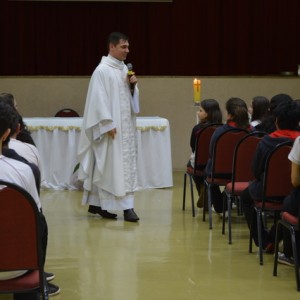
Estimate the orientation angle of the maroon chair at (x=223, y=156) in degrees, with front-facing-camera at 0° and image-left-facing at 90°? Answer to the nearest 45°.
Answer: approximately 135°

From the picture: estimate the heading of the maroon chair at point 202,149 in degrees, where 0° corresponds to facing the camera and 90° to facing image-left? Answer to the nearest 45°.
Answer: approximately 135°

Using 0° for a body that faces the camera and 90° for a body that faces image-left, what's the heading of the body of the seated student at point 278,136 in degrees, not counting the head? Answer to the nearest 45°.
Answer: approximately 135°

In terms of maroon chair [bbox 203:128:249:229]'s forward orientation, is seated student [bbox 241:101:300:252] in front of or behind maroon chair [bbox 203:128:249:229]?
behind

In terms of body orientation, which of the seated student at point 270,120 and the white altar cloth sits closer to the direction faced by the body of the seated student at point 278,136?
the white altar cloth

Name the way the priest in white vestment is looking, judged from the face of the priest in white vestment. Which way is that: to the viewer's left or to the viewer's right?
to the viewer's right

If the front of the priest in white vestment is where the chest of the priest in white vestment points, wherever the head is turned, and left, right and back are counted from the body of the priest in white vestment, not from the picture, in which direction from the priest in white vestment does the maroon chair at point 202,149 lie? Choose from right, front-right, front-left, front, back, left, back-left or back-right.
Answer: front-left
